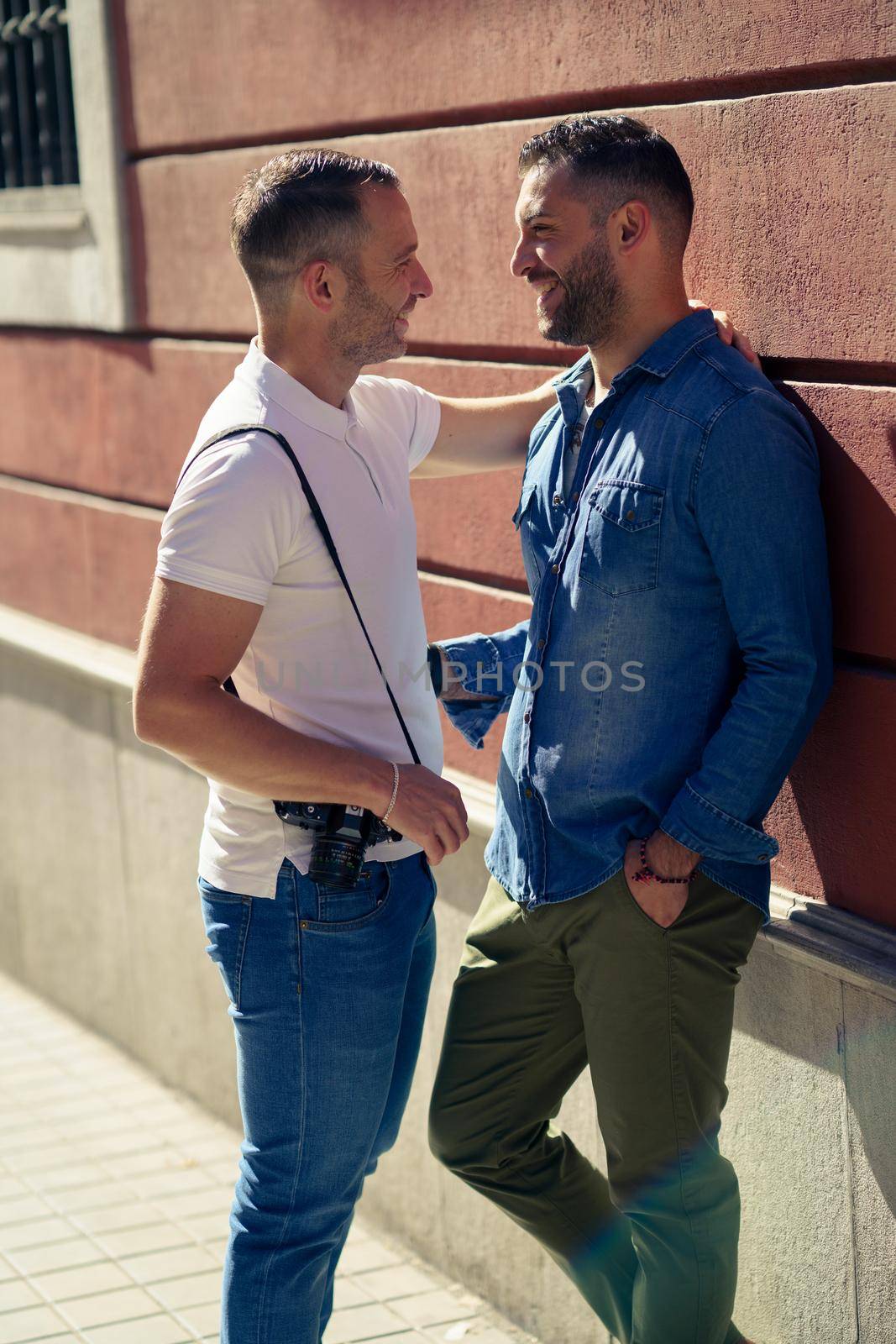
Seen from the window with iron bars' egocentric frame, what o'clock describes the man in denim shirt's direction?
The man in denim shirt is roughly at 10 o'clock from the window with iron bars.

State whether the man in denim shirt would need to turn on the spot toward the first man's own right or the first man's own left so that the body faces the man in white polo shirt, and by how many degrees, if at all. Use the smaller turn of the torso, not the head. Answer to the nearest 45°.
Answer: approximately 45° to the first man's own right

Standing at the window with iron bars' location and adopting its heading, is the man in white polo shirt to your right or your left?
on your left

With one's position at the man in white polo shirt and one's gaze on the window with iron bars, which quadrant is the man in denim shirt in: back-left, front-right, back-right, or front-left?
back-right

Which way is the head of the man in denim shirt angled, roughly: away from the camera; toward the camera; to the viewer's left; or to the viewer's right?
to the viewer's left

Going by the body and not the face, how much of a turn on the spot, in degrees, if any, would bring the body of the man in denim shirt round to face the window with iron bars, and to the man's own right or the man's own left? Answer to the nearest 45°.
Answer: approximately 90° to the man's own right

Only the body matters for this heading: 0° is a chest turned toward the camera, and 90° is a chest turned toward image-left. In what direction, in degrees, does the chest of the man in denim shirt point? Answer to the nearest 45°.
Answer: approximately 45°

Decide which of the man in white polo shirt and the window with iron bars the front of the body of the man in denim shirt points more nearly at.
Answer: the man in white polo shirt

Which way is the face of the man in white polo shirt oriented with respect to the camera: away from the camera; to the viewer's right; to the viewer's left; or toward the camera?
to the viewer's right
